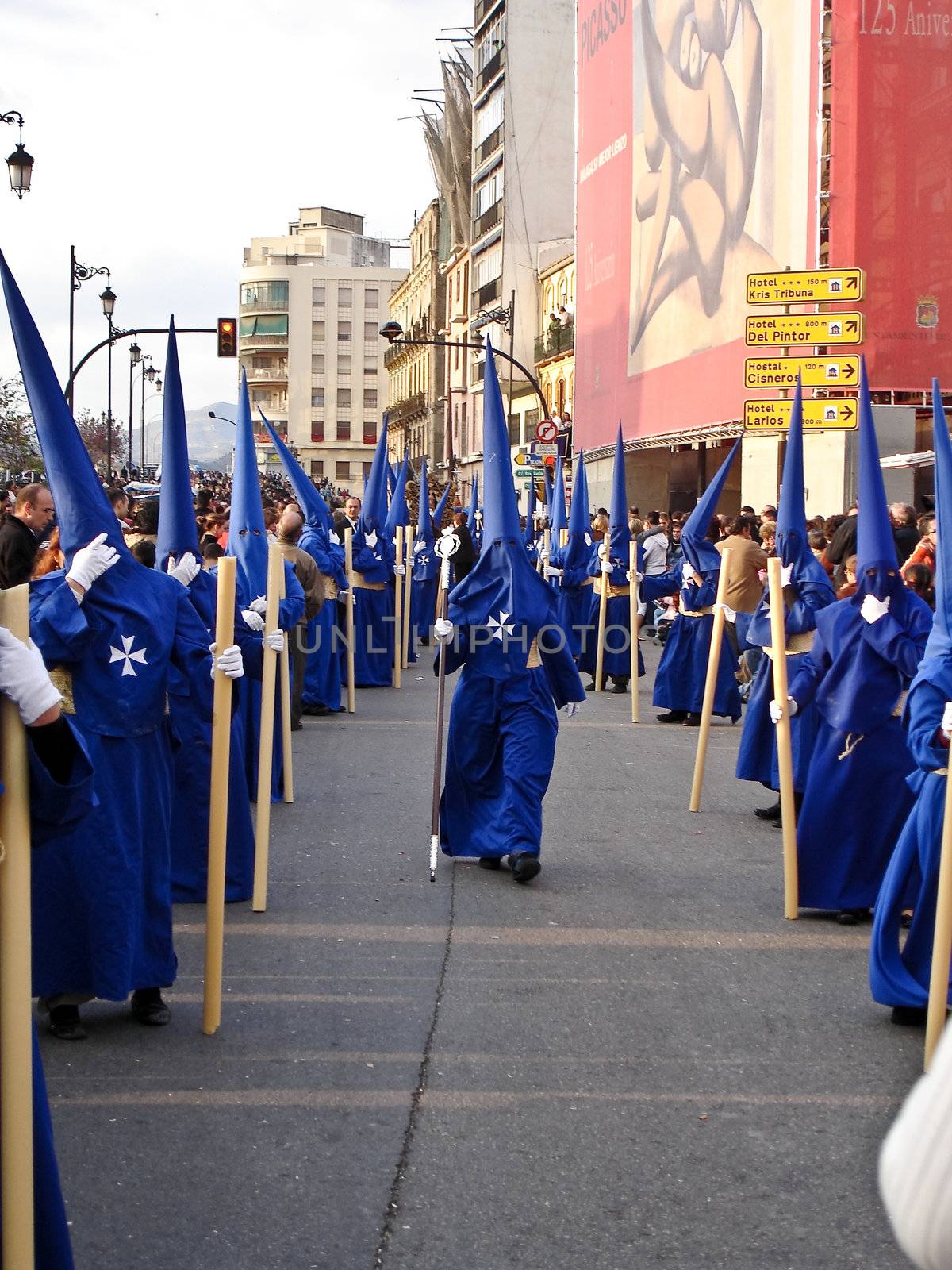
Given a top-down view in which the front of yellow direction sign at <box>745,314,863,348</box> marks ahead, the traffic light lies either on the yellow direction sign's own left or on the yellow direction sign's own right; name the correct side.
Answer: on the yellow direction sign's own right

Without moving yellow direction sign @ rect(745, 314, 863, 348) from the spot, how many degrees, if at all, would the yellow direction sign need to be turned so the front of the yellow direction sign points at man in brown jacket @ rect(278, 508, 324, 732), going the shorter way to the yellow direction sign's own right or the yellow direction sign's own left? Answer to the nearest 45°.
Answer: approximately 45° to the yellow direction sign's own right

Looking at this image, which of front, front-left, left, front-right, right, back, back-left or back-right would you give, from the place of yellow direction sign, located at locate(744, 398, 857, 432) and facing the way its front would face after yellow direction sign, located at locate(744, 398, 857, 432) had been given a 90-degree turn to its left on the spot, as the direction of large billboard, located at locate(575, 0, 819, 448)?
left

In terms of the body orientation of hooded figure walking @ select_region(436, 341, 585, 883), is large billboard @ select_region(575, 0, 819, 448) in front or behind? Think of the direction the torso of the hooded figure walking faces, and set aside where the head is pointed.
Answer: behind

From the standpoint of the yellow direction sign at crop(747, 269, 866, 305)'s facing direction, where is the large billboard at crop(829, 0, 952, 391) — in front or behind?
behind

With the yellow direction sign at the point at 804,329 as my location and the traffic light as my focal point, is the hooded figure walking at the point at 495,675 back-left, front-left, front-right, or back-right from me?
back-left

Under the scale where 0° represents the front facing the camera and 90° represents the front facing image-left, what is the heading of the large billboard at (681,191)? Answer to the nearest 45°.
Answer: approximately 45°

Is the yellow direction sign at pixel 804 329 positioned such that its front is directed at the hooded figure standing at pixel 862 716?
yes
